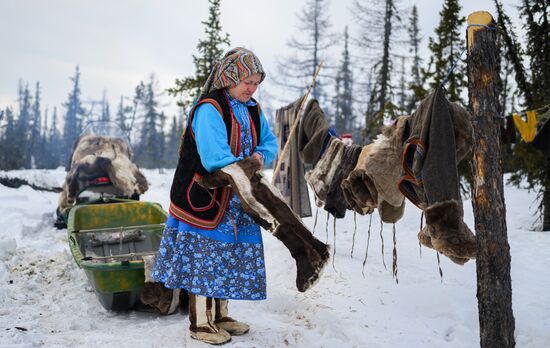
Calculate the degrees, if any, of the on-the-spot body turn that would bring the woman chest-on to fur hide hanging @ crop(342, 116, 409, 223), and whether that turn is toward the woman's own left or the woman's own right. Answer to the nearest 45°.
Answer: approximately 45° to the woman's own left

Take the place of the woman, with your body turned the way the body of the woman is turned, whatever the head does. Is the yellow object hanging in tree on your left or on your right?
on your left

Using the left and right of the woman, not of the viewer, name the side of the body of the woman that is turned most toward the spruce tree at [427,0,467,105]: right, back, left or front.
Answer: left

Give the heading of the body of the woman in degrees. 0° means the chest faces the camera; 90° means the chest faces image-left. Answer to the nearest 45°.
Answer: approximately 315°

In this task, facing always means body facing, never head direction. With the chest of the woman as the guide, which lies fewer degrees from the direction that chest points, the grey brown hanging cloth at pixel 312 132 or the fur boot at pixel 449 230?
the fur boot

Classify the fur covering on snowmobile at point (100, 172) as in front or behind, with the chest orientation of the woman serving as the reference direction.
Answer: behind

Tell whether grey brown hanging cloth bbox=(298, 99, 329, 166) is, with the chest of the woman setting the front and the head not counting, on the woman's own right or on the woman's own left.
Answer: on the woman's own left

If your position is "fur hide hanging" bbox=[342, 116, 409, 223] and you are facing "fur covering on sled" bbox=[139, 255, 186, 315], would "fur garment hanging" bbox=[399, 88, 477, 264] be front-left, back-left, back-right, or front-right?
back-left

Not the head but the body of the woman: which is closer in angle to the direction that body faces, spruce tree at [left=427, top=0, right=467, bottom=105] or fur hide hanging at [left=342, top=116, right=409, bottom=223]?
the fur hide hanging
